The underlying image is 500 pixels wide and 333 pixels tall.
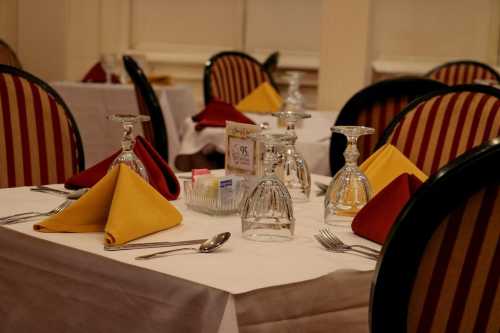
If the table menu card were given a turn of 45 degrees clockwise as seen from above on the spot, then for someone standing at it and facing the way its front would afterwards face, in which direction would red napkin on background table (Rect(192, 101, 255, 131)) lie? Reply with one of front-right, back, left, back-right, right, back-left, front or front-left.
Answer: back-right

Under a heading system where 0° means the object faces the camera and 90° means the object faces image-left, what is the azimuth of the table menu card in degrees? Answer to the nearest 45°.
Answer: approximately 0°

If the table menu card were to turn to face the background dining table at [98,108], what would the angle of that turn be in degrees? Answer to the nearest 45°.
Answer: approximately 180°

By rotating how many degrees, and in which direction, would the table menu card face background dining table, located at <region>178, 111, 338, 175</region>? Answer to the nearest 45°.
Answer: approximately 180°
